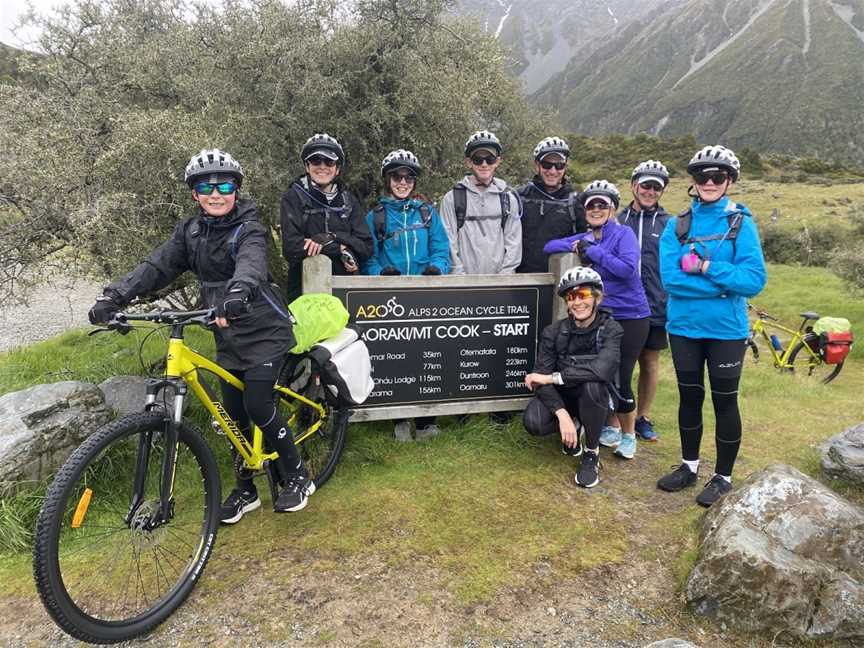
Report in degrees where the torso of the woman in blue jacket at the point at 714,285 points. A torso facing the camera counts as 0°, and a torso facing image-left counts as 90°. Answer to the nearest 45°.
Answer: approximately 45°

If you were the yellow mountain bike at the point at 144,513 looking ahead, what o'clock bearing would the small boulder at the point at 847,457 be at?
The small boulder is roughly at 8 o'clock from the yellow mountain bike.

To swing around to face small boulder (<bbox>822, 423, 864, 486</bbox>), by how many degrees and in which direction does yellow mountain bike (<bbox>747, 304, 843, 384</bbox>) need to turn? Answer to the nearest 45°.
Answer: approximately 90° to its left

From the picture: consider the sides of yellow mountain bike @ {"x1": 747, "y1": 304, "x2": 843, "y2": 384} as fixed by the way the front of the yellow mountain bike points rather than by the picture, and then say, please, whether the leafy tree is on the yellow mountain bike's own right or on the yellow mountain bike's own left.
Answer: on the yellow mountain bike's own left

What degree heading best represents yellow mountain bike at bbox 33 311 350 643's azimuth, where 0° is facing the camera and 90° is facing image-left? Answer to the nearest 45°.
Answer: approximately 45°

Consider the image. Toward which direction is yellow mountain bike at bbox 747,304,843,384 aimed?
to the viewer's left

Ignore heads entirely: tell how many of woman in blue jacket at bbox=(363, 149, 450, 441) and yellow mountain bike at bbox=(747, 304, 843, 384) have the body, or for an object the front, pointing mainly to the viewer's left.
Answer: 1

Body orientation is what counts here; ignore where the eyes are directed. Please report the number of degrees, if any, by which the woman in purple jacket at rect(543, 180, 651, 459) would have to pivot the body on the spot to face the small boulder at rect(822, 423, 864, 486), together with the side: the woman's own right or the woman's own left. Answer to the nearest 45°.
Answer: approximately 135° to the woman's own left

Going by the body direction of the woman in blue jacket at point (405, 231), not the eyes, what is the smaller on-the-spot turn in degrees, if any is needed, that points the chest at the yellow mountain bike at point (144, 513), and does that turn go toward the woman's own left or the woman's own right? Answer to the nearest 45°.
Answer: approximately 45° to the woman's own right

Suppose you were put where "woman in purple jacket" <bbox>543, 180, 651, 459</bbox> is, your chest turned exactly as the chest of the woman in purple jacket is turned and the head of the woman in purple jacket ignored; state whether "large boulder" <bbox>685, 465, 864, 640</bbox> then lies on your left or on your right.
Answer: on your left
